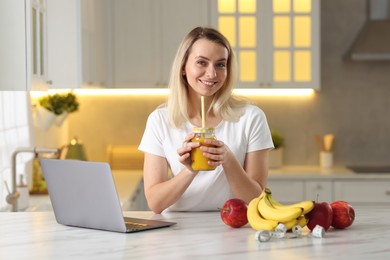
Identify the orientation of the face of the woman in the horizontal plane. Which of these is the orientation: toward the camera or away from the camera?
toward the camera

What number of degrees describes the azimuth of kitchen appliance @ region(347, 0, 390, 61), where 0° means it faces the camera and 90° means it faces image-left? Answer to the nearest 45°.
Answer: approximately 0°

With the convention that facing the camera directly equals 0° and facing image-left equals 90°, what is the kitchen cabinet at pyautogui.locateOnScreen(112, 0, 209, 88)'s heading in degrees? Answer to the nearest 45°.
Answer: approximately 0°

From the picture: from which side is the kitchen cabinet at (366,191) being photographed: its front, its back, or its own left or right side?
front

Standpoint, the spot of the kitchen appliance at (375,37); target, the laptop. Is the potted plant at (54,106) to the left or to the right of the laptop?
right

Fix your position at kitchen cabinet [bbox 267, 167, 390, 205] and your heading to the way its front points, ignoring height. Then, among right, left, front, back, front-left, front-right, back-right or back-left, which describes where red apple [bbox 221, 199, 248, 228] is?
front

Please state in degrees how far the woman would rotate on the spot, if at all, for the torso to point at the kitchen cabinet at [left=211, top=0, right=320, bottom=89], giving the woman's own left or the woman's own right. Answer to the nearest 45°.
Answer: approximately 180°

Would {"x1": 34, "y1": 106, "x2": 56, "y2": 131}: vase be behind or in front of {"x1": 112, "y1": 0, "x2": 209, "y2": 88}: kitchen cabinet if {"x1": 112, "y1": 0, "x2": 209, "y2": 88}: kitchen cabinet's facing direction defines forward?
in front

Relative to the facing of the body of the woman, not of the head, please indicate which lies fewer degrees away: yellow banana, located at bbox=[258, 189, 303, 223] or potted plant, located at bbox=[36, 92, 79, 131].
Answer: the yellow banana

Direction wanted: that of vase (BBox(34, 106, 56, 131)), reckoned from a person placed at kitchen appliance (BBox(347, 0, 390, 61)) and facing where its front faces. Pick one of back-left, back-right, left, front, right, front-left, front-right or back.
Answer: front-right

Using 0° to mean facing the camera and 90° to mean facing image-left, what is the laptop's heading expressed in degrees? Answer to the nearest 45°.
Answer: approximately 225°

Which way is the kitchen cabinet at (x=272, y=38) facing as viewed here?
toward the camera

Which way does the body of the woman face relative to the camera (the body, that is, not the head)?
toward the camera

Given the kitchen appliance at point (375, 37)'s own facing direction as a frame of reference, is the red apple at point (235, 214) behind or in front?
in front

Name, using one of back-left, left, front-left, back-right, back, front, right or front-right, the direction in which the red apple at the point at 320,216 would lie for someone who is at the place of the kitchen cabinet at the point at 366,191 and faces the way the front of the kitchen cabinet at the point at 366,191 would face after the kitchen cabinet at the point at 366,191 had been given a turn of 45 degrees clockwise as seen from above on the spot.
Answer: front-left

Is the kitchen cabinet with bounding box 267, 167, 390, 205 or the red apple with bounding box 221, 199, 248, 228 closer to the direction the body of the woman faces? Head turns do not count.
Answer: the red apple
